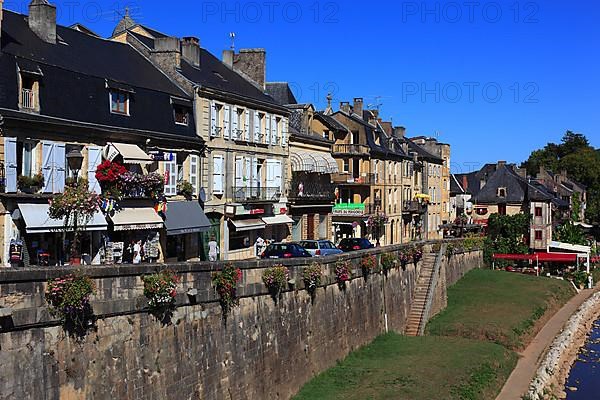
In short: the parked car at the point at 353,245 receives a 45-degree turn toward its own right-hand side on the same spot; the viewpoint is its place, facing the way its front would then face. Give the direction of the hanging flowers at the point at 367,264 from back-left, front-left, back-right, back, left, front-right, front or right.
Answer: right

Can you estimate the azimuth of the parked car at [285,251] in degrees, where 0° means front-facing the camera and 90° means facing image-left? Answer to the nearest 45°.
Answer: approximately 225°

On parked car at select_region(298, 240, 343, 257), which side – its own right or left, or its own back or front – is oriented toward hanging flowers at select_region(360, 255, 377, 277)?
right

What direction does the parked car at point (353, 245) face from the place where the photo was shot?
facing away from the viewer and to the right of the viewer

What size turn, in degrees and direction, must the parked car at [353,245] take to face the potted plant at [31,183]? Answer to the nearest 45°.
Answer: approximately 180°

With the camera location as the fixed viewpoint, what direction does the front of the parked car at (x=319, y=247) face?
facing away from the viewer and to the right of the viewer

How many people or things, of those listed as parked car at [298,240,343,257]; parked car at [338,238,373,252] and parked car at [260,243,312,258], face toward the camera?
0

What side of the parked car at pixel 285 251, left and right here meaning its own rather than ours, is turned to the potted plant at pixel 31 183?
back
